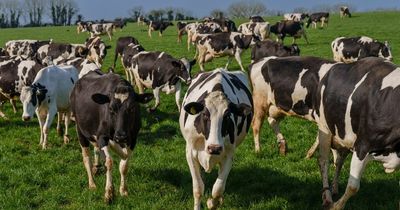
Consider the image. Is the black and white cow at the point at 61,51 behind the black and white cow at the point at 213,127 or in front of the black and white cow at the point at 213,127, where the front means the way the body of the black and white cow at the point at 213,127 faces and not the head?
behind

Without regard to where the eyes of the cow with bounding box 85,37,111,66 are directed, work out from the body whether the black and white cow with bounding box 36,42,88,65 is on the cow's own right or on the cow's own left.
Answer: on the cow's own right

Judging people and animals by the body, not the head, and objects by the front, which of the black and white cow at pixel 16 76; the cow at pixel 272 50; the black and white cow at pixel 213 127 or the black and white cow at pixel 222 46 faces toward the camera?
the black and white cow at pixel 213 127

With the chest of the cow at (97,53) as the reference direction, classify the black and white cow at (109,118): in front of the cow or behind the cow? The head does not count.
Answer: in front

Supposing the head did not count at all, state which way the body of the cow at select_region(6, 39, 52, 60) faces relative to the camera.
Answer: to the viewer's right

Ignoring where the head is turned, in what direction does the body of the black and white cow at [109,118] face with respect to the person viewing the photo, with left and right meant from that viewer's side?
facing the viewer and to the right of the viewer
